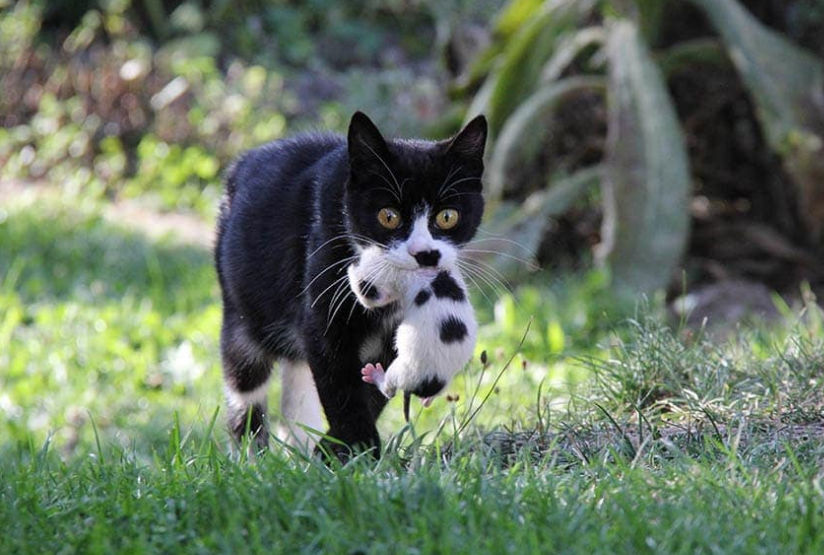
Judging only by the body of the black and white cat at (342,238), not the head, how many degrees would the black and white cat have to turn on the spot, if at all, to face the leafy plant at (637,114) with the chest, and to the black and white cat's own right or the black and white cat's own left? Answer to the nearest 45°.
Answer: approximately 90° to the black and white cat's own left

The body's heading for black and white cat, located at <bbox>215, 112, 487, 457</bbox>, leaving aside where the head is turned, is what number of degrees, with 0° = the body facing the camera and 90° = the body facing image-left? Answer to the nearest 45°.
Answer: approximately 315°
